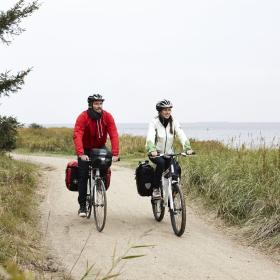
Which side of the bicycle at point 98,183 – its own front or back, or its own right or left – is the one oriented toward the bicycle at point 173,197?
left

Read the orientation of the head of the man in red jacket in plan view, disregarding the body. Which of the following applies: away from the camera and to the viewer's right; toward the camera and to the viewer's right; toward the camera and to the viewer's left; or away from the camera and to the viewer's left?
toward the camera and to the viewer's right

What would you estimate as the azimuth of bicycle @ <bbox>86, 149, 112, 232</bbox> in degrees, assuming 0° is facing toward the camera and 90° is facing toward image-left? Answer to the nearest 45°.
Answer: approximately 0°

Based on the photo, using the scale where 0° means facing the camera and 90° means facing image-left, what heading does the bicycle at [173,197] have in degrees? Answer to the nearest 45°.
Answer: approximately 0°

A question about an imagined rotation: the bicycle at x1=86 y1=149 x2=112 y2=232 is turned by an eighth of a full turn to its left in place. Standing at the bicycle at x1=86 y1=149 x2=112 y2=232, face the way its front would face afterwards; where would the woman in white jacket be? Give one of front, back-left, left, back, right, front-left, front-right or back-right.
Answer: front-left

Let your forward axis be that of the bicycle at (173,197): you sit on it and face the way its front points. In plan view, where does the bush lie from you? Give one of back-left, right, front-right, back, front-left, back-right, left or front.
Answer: back-right

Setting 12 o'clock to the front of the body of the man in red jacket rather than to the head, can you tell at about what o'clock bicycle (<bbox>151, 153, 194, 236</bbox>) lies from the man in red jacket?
The bicycle is roughly at 10 o'clock from the man in red jacket.

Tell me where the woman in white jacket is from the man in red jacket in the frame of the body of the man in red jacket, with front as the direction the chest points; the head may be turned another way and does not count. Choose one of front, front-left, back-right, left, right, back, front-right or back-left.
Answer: left

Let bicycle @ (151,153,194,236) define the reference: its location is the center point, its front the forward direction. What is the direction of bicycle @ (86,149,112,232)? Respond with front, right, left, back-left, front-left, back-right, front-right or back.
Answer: right

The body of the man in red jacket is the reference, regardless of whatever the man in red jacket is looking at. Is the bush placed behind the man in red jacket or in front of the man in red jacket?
behind

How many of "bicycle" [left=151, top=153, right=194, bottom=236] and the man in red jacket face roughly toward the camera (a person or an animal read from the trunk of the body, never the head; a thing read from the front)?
2

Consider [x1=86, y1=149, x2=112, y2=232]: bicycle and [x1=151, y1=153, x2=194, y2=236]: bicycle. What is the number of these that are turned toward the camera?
2

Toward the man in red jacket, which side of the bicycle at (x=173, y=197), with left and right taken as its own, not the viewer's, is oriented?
right
